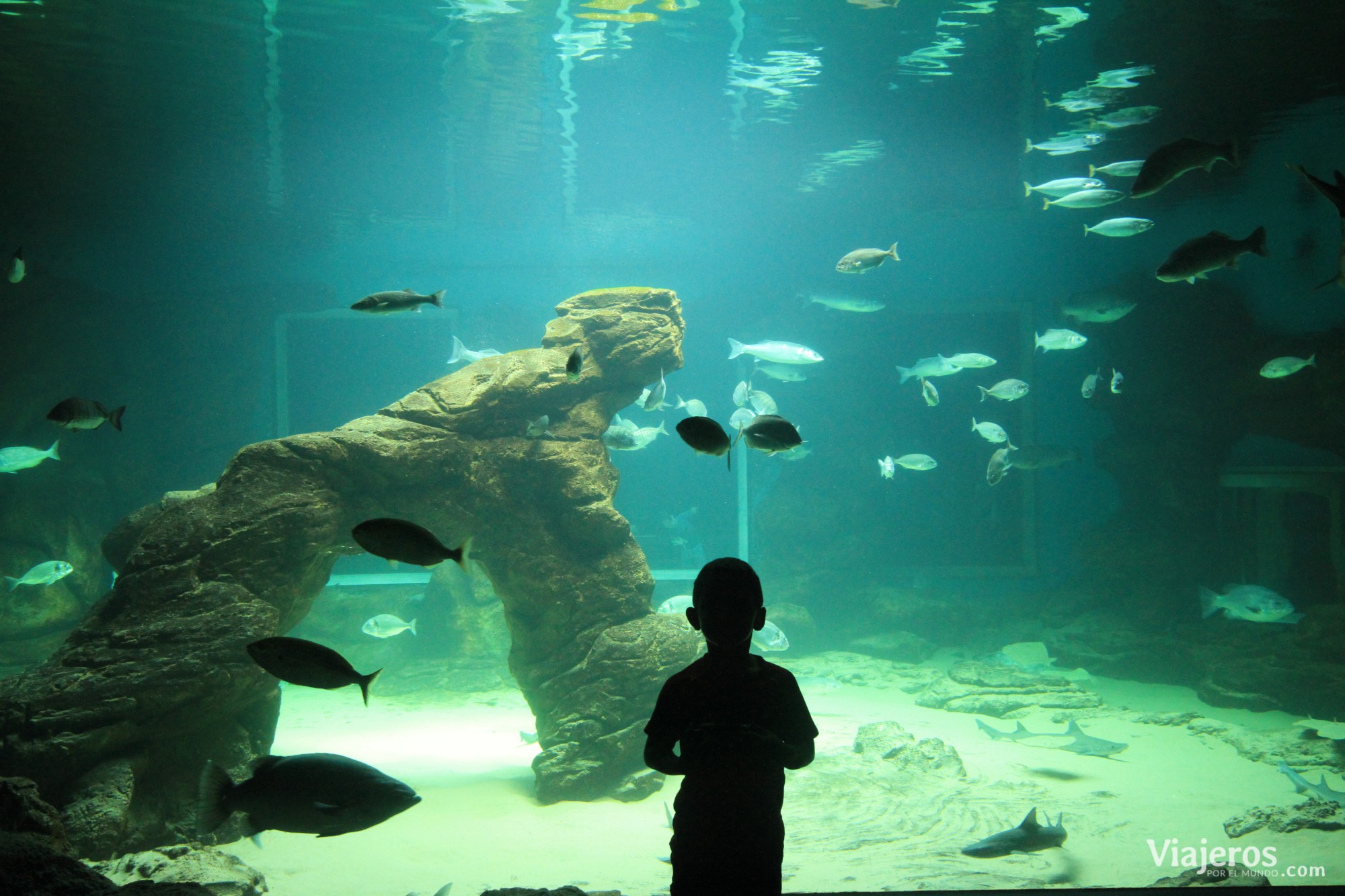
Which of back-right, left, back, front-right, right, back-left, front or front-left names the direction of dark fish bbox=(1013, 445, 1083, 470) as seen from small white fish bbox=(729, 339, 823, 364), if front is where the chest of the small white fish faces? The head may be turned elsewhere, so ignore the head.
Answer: front

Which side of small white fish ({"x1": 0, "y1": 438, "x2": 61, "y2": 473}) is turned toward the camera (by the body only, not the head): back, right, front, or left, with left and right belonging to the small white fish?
left

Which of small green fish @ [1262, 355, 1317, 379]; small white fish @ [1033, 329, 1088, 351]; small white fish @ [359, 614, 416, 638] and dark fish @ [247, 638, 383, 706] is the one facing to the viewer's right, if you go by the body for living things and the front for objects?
small white fish @ [1033, 329, 1088, 351]

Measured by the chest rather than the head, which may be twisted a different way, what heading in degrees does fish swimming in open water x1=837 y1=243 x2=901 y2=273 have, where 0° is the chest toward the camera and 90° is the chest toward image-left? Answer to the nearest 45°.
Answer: approximately 90°

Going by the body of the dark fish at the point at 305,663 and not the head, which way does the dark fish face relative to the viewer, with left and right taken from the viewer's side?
facing to the left of the viewer

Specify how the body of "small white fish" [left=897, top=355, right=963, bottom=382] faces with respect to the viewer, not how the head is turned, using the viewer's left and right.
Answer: facing to the right of the viewer

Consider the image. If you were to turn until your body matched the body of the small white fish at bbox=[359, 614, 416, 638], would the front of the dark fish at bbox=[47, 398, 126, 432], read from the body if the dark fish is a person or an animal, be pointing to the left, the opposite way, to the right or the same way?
the same way

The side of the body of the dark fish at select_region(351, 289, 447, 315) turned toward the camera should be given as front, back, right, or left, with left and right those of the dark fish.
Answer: left

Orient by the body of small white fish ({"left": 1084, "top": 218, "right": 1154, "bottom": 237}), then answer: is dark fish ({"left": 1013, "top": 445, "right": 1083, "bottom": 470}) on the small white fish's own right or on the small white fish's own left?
on the small white fish's own left

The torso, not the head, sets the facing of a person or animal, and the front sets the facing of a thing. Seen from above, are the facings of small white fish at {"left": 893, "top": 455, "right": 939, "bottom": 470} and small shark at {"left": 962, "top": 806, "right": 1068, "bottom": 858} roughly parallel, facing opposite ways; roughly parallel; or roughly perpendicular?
roughly parallel, facing opposite ways

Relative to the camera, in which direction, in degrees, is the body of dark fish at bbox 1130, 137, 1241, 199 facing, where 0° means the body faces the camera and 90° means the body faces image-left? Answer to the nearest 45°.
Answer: approximately 90°

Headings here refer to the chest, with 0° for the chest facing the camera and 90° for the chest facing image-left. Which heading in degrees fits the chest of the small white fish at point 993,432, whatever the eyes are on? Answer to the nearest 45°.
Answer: approximately 270°

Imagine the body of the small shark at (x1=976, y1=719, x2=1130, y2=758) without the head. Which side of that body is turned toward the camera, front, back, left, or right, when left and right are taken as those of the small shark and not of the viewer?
right

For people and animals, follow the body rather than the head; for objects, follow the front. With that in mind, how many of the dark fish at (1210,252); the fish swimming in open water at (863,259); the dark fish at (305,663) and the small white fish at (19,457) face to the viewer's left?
4

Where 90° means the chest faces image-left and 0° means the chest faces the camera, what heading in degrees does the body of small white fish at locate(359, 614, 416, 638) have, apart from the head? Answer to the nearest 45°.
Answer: approximately 90°
